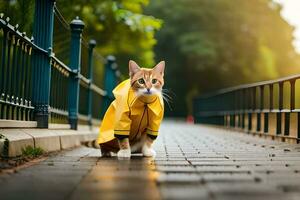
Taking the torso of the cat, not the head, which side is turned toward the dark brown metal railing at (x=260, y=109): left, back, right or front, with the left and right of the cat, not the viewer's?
left

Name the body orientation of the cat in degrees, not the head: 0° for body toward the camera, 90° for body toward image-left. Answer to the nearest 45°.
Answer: approximately 315°

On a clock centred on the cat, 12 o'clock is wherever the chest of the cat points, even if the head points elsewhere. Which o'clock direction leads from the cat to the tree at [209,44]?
The tree is roughly at 8 o'clock from the cat.

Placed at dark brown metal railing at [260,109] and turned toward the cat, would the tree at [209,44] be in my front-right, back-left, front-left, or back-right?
back-right

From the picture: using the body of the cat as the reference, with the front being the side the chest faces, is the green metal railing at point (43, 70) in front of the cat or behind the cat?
behind
